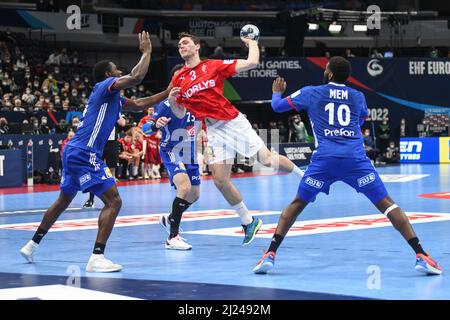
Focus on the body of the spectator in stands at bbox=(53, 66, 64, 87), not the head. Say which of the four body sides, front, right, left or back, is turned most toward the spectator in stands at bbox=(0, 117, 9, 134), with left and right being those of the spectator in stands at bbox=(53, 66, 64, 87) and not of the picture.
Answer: front

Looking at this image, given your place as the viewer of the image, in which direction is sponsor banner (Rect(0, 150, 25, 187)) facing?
facing the viewer

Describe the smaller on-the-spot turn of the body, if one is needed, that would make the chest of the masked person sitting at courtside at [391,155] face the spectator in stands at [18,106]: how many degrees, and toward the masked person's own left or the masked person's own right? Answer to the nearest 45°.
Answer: approximately 45° to the masked person's own right

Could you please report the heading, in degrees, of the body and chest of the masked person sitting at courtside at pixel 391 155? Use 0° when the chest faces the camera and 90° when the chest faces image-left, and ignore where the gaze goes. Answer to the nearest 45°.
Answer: approximately 0°

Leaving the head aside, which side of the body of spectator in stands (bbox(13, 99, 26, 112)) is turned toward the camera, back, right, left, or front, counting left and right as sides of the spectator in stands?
front

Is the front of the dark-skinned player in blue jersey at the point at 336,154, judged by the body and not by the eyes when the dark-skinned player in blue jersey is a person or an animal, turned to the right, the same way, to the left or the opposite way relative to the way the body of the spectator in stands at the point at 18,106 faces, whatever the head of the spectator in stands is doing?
the opposite way

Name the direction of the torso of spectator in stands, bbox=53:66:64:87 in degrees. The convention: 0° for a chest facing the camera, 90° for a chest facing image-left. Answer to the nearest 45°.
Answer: approximately 0°

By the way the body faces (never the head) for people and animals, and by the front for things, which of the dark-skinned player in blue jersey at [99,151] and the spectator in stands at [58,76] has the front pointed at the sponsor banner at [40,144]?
the spectator in stands

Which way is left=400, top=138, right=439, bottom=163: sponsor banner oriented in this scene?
toward the camera

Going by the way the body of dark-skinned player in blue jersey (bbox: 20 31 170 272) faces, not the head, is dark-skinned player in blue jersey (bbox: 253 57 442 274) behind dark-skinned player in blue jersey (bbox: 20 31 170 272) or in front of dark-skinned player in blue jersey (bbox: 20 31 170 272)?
in front

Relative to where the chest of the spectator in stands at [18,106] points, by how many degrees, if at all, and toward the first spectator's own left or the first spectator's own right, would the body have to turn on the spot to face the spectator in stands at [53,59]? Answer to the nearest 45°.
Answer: approximately 180°

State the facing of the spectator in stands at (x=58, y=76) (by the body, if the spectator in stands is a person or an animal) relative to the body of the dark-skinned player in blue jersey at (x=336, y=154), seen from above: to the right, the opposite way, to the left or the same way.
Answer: the opposite way

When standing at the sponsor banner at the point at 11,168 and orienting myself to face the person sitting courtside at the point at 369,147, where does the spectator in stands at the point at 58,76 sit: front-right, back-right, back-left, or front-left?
front-left

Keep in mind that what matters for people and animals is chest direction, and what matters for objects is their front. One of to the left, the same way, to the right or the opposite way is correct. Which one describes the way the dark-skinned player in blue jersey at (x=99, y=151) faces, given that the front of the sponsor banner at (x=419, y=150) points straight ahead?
to the left

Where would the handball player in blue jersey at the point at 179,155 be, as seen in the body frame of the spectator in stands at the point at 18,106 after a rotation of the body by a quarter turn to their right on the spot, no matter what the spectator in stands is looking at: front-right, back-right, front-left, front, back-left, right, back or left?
left

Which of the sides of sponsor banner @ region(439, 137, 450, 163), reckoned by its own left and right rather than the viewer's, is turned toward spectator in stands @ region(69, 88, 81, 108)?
right

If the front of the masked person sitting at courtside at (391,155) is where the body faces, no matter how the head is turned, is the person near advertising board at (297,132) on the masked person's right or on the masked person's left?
on the masked person's right
